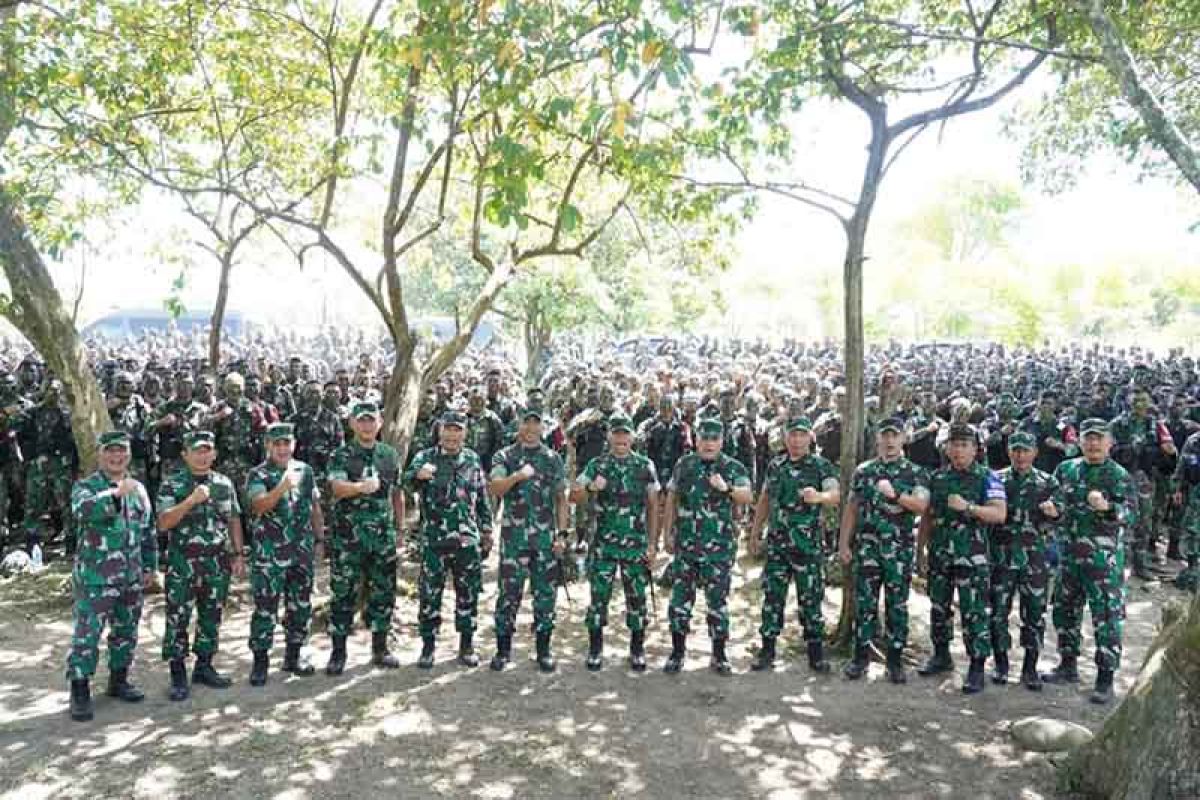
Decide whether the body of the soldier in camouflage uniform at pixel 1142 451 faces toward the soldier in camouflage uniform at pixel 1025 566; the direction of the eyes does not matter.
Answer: yes

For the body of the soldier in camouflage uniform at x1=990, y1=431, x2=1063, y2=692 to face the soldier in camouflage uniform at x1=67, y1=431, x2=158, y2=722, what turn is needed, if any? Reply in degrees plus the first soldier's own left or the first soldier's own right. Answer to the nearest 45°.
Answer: approximately 45° to the first soldier's own right

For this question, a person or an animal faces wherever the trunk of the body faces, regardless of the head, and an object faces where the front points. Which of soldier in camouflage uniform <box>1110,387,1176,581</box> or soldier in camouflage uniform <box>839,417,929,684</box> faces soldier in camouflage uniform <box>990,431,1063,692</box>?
soldier in camouflage uniform <box>1110,387,1176,581</box>

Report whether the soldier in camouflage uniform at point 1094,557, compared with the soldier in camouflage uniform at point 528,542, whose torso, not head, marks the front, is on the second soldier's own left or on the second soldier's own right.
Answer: on the second soldier's own left

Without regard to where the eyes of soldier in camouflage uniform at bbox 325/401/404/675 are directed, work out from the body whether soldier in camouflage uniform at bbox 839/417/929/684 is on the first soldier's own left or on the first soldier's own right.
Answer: on the first soldier's own left
